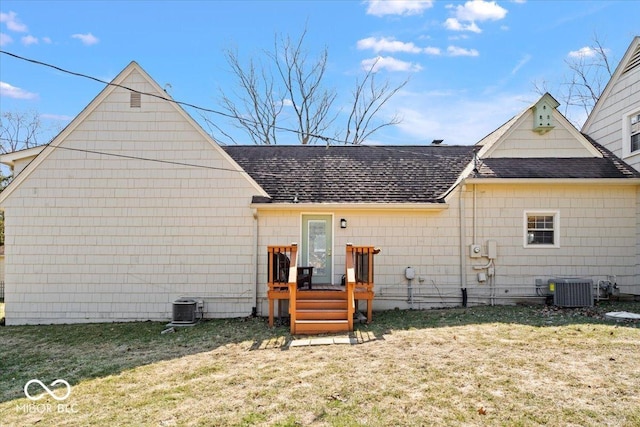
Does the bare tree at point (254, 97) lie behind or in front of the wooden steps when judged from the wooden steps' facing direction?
behind

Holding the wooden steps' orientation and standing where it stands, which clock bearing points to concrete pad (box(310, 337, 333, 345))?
The concrete pad is roughly at 12 o'clock from the wooden steps.

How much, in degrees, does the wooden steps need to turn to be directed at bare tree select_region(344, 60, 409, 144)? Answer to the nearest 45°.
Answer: approximately 180°

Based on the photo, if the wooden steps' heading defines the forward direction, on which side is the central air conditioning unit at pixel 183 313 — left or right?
on its right

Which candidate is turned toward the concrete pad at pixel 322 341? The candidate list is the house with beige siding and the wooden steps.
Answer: the wooden steps
